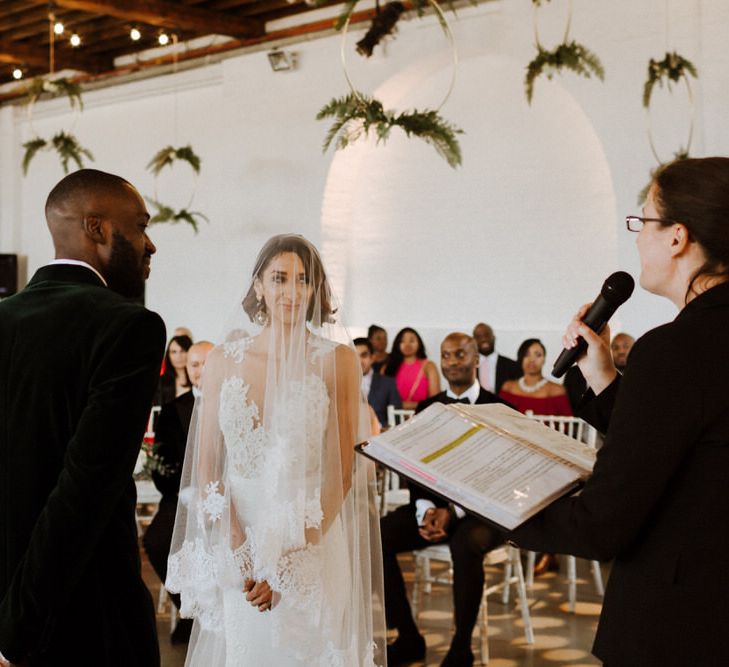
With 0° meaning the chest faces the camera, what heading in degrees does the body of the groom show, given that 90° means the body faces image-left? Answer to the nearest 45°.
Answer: approximately 225°

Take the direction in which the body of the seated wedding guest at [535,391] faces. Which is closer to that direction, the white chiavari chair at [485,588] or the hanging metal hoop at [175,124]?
the white chiavari chair

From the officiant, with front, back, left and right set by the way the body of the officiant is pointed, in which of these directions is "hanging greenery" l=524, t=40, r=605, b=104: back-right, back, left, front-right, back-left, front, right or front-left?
front-right

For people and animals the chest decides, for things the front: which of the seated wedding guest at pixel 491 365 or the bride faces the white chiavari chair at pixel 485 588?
the seated wedding guest

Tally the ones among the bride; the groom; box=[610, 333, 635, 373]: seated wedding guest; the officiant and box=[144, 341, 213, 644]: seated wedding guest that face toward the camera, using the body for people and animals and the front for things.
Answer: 3

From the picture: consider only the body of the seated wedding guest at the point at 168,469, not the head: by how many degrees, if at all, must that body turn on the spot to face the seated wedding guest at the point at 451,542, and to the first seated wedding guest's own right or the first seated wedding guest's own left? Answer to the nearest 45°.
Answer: approximately 45° to the first seated wedding guest's own left

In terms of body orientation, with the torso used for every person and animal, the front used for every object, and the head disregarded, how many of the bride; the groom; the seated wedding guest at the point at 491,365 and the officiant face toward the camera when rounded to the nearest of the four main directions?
2

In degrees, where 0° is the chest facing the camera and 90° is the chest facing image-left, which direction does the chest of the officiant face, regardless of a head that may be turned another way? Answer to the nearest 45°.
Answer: approximately 135°
